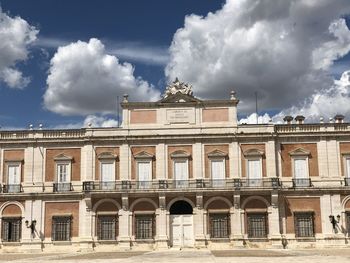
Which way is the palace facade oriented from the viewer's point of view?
toward the camera
